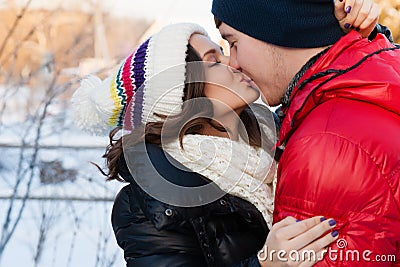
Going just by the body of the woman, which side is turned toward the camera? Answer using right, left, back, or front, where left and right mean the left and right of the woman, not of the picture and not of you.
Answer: right

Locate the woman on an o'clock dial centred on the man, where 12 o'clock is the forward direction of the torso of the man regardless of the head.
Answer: The woman is roughly at 1 o'clock from the man.

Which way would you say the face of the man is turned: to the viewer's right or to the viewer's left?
to the viewer's left

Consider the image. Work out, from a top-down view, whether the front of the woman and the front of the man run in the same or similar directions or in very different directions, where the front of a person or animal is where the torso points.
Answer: very different directions

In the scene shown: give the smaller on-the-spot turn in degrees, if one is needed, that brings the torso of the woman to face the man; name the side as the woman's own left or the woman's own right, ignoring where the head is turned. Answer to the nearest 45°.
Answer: approximately 45° to the woman's own right

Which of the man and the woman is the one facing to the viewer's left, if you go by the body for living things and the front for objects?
the man

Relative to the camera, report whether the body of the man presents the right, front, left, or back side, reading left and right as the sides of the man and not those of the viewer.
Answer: left

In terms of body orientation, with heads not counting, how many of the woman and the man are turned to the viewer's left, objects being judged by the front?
1
